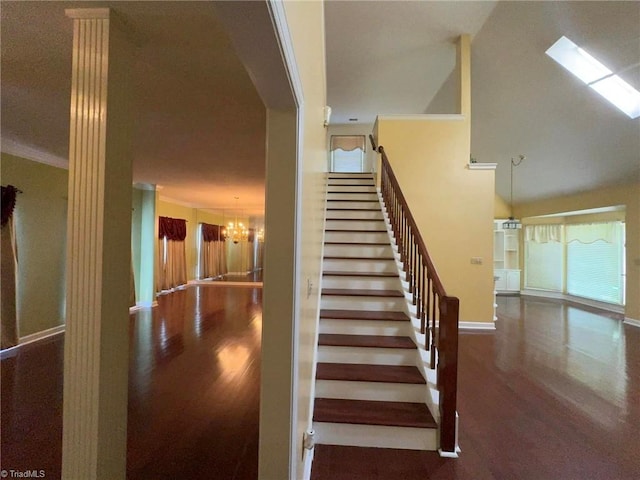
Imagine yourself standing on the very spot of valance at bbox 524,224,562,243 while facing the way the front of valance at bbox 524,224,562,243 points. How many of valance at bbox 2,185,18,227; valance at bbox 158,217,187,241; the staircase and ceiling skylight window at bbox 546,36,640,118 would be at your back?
0

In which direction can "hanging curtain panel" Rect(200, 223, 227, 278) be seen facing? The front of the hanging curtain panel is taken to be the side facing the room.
toward the camera

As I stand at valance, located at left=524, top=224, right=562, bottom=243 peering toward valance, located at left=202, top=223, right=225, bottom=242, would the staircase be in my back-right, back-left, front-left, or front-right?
front-left

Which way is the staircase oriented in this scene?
toward the camera

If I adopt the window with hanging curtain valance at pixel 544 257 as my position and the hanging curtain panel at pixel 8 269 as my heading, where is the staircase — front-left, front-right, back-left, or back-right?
front-left

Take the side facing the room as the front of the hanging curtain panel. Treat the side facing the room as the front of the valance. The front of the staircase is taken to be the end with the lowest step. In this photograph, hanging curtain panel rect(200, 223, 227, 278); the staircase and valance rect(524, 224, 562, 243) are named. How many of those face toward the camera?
3

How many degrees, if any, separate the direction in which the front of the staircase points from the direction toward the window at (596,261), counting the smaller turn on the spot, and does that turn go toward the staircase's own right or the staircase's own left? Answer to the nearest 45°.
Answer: approximately 135° to the staircase's own left

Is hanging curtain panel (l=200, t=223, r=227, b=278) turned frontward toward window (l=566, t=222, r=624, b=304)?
no

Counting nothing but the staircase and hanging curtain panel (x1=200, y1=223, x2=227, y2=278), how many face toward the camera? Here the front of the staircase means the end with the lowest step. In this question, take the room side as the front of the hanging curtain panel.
2

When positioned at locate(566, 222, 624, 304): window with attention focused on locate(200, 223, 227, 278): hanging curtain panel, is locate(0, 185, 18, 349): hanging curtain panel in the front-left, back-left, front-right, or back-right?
front-left

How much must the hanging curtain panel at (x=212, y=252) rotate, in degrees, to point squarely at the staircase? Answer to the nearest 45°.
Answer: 0° — it already faces it

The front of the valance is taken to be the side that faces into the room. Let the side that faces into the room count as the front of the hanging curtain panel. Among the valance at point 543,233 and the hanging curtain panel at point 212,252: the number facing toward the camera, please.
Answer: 2

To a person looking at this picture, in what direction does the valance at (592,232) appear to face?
facing the viewer and to the left of the viewer

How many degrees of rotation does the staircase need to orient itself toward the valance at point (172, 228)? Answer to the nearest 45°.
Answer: approximately 135° to its right

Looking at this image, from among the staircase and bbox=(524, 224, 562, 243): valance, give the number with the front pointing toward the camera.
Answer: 2

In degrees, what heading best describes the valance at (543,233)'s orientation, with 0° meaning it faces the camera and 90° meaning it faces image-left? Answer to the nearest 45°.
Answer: approximately 0°

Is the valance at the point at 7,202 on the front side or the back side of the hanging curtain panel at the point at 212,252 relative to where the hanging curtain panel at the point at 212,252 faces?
on the front side

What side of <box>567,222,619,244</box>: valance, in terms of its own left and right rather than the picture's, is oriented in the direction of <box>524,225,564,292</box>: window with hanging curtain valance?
right

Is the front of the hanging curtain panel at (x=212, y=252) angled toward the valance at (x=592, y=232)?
no

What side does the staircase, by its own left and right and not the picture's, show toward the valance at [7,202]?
right
